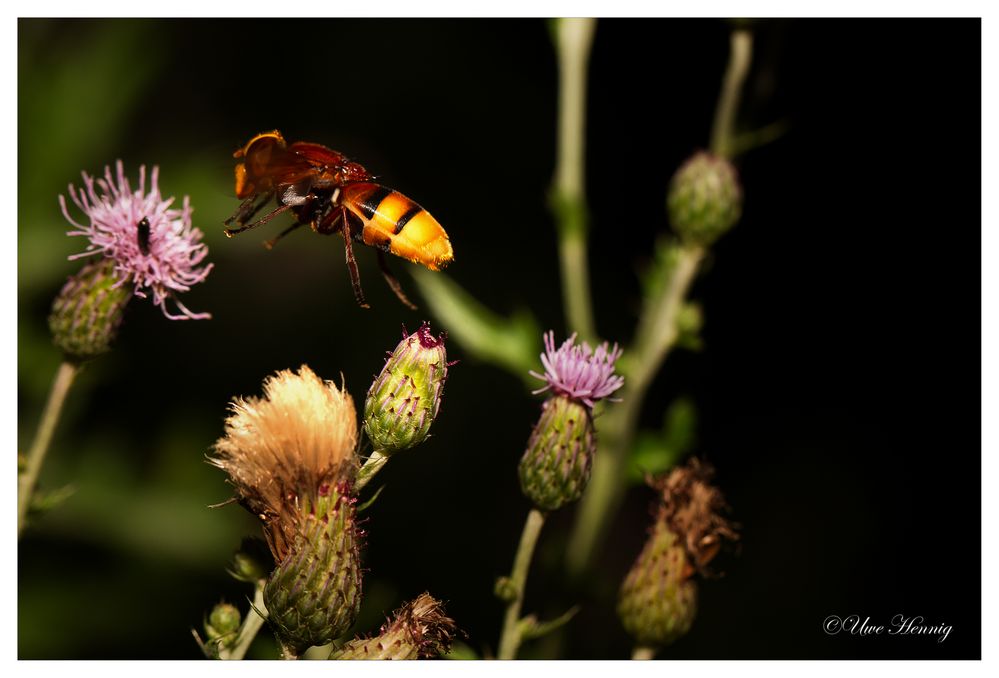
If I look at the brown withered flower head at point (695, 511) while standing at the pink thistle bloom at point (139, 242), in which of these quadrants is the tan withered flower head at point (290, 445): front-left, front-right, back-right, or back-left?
front-right

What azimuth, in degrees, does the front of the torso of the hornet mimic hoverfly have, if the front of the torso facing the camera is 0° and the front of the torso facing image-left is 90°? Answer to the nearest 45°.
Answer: approximately 90°

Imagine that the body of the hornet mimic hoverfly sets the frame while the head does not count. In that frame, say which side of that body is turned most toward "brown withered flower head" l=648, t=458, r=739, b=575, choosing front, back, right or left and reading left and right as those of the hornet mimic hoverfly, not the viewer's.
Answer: back
